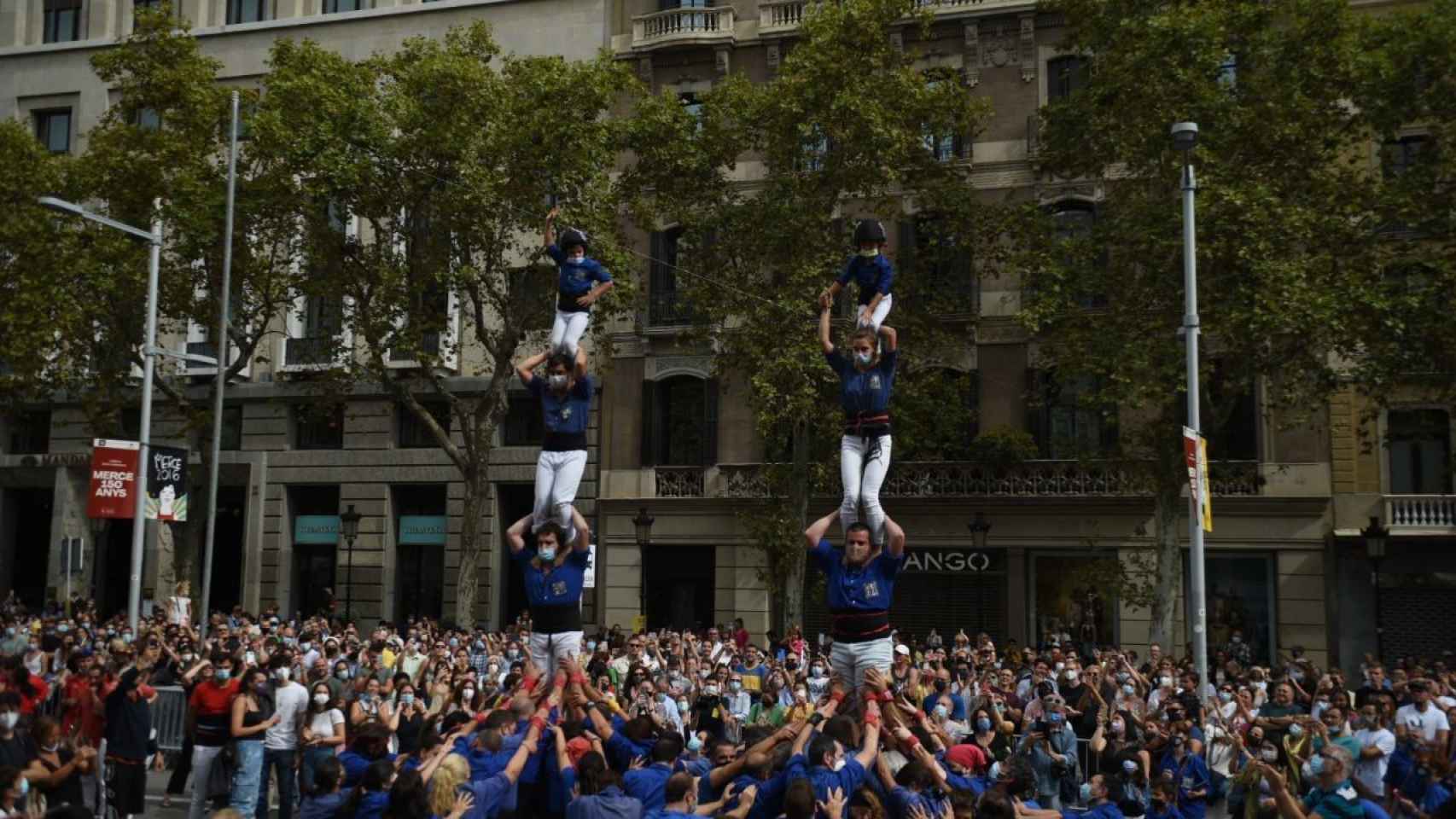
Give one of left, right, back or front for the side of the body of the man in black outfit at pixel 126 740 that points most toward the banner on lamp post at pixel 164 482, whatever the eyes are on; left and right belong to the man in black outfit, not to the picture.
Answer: left

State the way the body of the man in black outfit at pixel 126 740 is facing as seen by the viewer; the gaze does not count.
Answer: to the viewer's right

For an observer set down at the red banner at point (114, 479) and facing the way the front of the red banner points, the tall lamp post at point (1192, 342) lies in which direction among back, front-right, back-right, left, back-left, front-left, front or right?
front-left

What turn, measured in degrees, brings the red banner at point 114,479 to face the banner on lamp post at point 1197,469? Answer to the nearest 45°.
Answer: approximately 45° to its left

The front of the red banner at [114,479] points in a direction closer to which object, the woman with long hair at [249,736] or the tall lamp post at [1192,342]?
the woman with long hair

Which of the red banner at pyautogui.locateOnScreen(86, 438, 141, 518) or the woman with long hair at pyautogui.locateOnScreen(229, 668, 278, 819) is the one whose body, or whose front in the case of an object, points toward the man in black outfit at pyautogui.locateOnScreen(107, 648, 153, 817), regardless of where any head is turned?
the red banner

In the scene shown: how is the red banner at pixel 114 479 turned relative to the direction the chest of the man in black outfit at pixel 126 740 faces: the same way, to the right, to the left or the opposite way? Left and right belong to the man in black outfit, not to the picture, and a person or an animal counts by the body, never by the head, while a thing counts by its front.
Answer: to the right

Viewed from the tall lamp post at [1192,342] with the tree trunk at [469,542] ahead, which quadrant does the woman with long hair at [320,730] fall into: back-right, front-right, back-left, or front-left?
front-left

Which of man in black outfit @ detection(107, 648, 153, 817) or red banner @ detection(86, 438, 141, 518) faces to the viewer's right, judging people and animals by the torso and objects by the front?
the man in black outfit

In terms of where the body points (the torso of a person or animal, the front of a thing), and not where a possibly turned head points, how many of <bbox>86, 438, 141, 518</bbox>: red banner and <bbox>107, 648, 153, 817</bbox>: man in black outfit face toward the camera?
1

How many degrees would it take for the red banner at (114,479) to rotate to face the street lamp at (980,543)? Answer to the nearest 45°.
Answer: approximately 90° to its left

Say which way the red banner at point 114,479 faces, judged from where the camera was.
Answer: facing the viewer

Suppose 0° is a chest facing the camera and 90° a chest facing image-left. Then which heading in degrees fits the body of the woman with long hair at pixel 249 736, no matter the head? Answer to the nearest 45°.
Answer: approximately 315°

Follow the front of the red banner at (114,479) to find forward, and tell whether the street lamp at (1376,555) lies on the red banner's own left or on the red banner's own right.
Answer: on the red banner's own left

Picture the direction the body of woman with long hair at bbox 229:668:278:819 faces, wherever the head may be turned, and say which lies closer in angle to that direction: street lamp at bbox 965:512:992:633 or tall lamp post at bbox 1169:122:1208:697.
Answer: the tall lamp post

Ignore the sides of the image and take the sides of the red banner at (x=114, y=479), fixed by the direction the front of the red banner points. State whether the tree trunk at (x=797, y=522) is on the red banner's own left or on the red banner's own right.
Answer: on the red banner's own left

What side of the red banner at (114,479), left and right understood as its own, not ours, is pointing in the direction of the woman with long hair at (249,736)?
front

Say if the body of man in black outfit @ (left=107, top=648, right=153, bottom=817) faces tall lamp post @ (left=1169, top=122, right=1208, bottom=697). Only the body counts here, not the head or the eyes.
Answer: yes

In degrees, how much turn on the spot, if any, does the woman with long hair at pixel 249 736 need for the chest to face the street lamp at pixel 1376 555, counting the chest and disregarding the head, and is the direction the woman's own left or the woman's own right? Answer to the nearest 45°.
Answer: approximately 45° to the woman's own left

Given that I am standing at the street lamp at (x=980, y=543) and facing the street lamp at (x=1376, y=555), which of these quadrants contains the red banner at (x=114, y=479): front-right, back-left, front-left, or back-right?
back-right
